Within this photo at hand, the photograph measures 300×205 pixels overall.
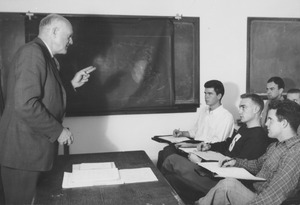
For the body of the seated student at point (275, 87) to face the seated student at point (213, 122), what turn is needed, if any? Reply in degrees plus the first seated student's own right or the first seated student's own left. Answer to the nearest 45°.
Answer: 0° — they already face them

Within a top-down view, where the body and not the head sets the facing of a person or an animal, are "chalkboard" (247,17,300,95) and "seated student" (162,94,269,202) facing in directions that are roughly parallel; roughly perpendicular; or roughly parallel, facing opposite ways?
roughly perpendicular

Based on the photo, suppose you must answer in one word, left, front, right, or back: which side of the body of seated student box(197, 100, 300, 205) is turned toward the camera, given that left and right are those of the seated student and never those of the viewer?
left

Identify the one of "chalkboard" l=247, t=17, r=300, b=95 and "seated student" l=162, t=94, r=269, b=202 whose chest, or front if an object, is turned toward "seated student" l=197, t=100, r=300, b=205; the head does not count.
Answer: the chalkboard

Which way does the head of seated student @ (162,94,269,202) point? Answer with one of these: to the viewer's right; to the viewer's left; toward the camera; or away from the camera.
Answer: to the viewer's left

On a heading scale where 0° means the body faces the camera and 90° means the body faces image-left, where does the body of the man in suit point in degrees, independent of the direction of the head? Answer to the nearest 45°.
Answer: approximately 270°

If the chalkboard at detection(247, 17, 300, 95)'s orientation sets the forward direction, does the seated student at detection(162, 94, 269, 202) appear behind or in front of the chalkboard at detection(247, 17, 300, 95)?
in front

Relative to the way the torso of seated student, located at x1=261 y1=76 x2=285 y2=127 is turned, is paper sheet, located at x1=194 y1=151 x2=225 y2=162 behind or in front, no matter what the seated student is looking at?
in front

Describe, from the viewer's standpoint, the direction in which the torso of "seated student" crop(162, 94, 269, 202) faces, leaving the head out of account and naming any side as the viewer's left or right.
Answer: facing to the left of the viewer

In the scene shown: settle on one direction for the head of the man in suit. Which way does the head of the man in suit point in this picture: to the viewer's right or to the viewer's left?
to the viewer's right

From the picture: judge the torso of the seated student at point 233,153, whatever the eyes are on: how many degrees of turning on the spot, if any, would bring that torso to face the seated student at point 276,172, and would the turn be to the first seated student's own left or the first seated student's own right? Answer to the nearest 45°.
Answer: approximately 90° to the first seated student's own left

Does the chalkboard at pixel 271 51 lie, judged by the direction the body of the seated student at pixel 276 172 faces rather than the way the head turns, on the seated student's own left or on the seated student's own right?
on the seated student's own right

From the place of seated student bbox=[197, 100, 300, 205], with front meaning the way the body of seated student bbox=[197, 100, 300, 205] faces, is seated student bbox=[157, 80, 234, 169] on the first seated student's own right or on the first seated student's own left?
on the first seated student's own right

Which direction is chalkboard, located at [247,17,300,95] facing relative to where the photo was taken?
toward the camera

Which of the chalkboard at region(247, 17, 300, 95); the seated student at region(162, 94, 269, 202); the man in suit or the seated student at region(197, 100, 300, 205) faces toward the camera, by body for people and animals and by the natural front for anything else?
the chalkboard

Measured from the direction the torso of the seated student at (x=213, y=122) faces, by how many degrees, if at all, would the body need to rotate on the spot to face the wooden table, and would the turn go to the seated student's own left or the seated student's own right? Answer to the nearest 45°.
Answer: approximately 45° to the seated student's own left

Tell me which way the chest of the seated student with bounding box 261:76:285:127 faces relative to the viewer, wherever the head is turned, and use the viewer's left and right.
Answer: facing the viewer and to the left of the viewer

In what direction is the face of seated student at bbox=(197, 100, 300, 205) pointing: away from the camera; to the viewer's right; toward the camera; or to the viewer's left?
to the viewer's left

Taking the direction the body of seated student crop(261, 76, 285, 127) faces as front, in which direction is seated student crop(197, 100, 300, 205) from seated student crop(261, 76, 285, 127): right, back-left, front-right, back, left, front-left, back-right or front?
front-left

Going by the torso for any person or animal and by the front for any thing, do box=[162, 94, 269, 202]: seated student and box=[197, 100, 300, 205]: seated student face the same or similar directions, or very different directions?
same or similar directions
